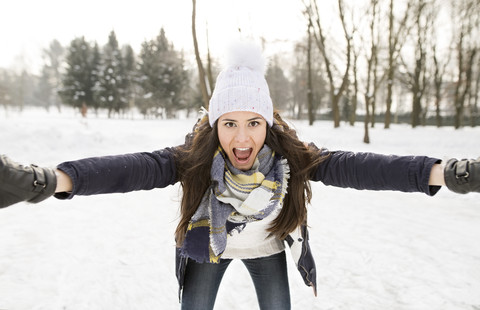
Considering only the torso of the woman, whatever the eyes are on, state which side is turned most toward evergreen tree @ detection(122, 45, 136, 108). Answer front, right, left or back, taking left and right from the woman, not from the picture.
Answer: back

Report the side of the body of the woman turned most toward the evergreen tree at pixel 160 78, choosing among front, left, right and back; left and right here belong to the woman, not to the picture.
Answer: back

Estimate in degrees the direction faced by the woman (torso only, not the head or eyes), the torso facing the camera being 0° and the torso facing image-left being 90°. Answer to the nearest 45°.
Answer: approximately 0°

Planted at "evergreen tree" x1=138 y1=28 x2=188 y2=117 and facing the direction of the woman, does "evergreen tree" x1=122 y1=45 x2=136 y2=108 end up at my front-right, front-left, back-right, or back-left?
back-right
